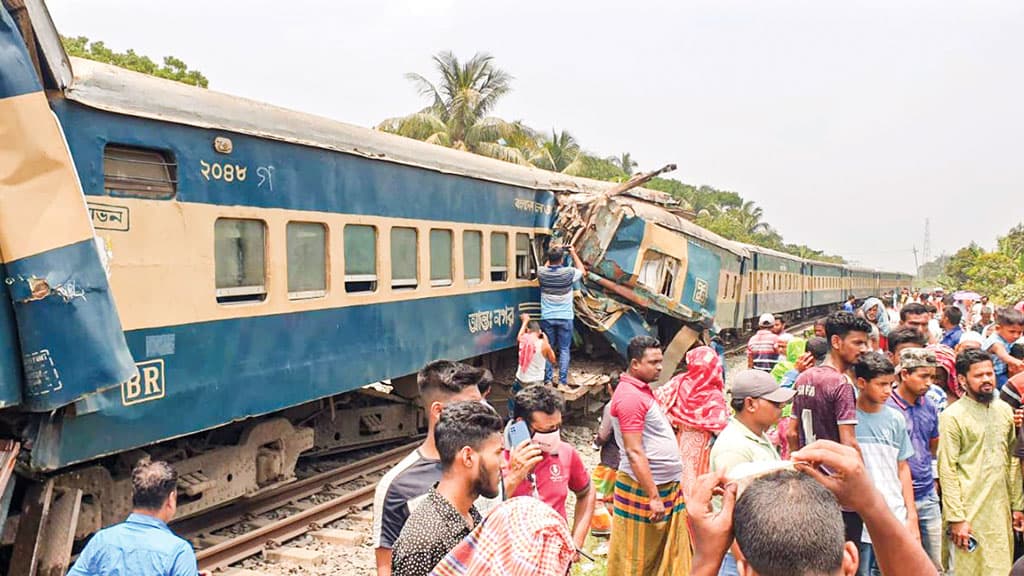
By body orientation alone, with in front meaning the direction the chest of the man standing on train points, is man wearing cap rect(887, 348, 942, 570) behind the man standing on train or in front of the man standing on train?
behind

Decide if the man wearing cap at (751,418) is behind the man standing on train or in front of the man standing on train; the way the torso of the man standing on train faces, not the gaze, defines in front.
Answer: behind

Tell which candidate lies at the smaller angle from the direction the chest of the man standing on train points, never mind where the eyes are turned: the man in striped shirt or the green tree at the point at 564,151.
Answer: the green tree

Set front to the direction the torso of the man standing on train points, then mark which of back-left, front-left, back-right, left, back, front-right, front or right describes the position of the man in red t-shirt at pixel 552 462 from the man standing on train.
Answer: back

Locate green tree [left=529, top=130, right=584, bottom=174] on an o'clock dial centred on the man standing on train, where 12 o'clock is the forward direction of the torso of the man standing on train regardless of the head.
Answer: The green tree is roughly at 12 o'clock from the man standing on train.

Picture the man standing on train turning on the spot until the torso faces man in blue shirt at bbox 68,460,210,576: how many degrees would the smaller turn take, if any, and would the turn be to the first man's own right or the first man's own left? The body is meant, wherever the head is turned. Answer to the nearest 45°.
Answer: approximately 180°

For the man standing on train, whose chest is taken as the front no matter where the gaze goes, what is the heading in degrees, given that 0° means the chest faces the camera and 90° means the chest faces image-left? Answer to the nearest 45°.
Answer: approximately 180°

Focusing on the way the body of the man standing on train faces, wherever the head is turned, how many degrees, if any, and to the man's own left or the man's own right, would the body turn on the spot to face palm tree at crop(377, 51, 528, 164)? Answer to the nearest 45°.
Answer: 0° — they already face it

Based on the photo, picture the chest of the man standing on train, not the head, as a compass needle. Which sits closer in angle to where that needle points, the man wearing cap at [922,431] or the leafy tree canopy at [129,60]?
the leafy tree canopy

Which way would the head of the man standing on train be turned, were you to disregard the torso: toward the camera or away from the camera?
away from the camera
